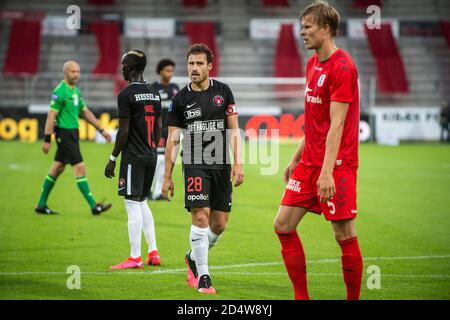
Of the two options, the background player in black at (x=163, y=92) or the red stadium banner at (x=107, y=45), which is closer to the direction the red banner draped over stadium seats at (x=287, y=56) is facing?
the background player in black

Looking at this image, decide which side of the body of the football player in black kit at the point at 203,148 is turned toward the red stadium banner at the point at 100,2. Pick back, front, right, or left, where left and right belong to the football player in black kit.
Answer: back

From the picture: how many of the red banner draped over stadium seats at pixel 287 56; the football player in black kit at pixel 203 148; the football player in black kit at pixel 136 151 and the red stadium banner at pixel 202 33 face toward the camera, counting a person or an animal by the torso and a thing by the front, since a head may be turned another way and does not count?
3

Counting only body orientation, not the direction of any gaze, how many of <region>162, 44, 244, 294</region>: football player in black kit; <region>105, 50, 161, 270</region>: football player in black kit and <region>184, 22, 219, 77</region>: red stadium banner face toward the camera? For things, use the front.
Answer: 2

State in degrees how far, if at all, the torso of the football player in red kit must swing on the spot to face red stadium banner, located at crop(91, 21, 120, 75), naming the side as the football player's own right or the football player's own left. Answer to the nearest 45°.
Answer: approximately 135° to the football player's own right

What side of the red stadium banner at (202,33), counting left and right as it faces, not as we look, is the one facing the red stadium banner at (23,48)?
right

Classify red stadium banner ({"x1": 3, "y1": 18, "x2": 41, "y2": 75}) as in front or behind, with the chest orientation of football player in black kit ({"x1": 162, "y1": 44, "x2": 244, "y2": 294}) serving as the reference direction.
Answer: behind

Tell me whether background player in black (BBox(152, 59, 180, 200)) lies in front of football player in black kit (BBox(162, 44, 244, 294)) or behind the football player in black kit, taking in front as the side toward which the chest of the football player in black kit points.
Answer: behind
